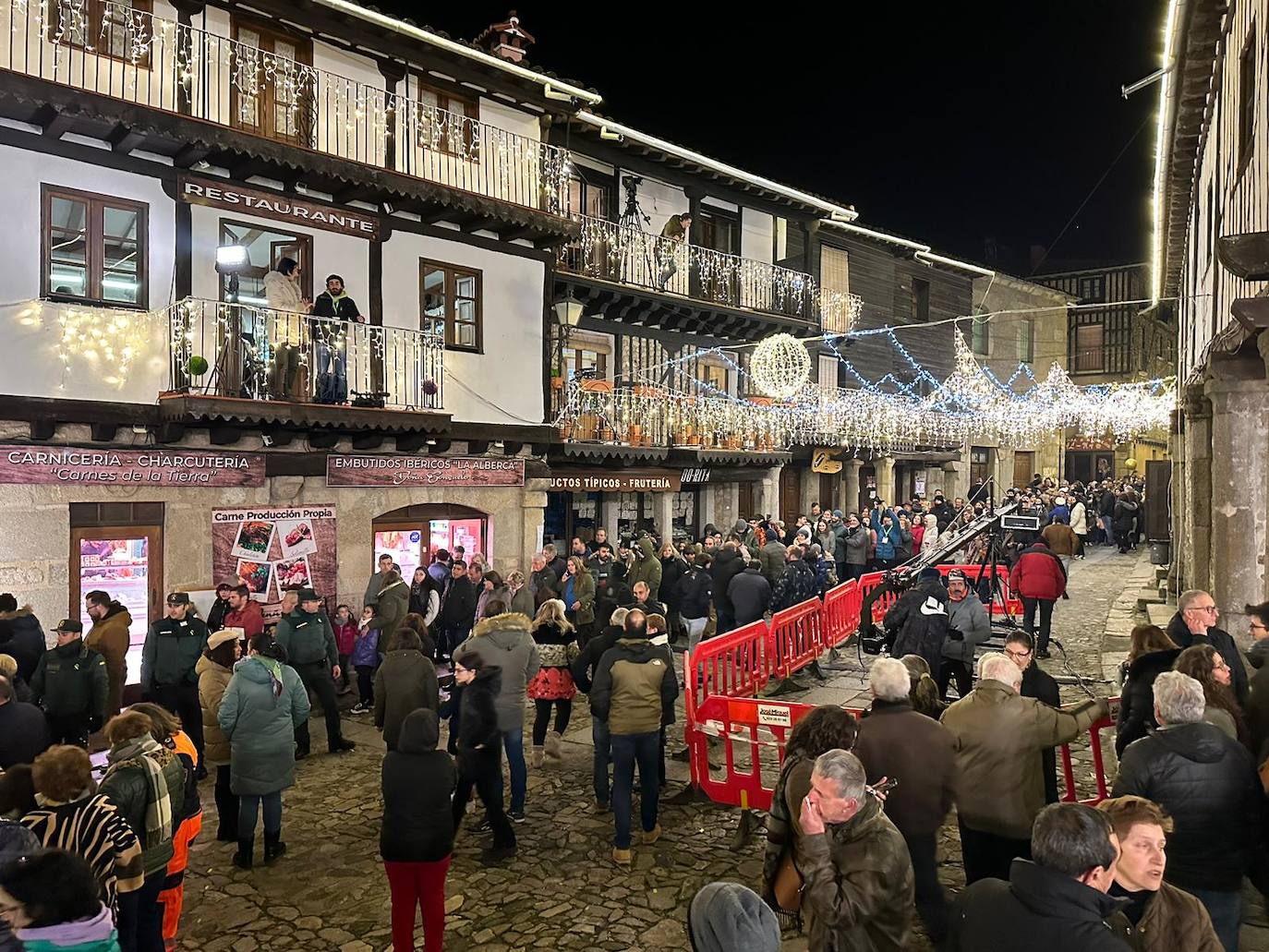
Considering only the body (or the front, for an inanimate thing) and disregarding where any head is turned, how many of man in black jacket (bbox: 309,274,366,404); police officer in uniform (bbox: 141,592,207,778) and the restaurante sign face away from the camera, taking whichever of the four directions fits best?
0

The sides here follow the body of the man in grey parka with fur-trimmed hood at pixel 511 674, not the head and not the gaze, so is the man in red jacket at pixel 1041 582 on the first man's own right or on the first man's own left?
on the first man's own right

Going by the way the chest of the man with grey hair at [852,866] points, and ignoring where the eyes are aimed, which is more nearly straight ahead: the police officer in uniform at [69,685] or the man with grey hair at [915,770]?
the police officer in uniform

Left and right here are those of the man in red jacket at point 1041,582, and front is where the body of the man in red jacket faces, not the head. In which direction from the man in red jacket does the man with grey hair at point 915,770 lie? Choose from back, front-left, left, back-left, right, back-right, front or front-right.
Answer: back

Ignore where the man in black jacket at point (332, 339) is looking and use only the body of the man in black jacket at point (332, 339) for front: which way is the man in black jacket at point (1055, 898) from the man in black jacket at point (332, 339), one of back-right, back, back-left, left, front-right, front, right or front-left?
front

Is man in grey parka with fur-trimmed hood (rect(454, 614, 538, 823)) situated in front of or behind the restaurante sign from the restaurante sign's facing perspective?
in front

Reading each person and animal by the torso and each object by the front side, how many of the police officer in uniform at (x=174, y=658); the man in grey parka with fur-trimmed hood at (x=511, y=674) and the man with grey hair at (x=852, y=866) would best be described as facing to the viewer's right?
0

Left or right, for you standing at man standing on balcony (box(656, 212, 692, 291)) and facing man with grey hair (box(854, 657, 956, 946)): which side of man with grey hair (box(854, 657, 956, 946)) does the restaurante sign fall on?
right

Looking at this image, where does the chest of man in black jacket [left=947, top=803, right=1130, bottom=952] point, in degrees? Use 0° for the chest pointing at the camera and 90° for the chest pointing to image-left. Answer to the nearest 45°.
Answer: approximately 225°

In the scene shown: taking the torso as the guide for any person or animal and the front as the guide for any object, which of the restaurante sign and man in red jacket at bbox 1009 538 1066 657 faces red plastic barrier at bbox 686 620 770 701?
the restaurante sign

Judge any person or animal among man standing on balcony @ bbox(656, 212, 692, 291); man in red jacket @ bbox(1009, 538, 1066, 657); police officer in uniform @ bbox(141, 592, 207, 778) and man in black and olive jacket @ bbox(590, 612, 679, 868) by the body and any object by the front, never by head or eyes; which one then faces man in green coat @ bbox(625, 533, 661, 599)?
the man in black and olive jacket

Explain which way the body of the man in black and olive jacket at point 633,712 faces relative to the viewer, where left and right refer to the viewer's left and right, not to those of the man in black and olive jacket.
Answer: facing away from the viewer

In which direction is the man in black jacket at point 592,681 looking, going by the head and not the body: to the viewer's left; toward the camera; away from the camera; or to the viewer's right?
away from the camera

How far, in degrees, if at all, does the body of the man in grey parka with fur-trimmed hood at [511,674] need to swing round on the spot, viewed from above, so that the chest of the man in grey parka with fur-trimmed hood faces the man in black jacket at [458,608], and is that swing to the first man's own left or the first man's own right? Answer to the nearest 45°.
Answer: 0° — they already face them

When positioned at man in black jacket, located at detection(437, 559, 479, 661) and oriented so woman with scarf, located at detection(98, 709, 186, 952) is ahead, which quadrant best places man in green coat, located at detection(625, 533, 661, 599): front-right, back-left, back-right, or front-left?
back-left

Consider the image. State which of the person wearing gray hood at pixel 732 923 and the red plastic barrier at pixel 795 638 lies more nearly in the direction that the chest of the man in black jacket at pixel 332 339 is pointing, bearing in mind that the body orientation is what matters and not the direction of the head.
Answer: the person wearing gray hood
